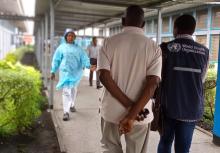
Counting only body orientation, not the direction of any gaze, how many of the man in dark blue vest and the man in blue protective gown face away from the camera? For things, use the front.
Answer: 1

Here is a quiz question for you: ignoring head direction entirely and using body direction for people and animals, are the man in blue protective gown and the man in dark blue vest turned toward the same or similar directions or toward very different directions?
very different directions

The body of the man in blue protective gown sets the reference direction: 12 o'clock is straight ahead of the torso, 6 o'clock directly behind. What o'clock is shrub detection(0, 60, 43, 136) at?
The shrub is roughly at 1 o'clock from the man in blue protective gown.

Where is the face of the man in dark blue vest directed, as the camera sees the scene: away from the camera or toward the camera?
away from the camera

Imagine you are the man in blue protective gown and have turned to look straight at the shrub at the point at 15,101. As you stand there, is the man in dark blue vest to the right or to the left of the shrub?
left

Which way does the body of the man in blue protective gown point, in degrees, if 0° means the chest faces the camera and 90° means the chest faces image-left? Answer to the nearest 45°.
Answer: approximately 0°

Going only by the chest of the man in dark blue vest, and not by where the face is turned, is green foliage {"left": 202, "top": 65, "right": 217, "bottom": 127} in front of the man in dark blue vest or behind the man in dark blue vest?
in front

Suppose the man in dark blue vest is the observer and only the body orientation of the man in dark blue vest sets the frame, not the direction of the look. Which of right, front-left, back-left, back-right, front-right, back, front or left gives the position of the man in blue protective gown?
front-left

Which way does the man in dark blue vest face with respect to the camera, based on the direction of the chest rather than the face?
away from the camera

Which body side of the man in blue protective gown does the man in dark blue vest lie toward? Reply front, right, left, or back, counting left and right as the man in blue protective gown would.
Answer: front

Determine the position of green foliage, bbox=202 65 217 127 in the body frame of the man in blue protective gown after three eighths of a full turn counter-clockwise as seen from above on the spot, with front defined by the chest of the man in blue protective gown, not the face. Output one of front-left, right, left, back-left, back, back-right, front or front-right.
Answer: front-right

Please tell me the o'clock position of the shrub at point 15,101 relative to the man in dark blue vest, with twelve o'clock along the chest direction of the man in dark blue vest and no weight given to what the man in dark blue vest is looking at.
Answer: The shrub is roughly at 10 o'clock from the man in dark blue vest.
